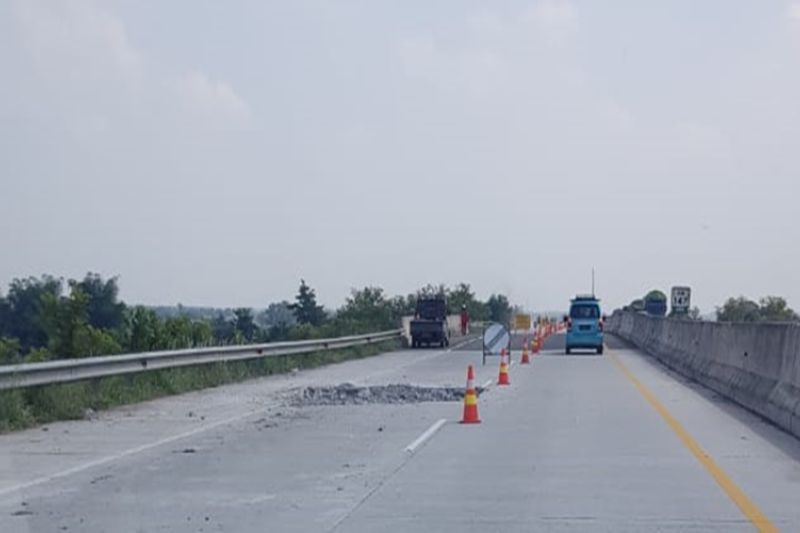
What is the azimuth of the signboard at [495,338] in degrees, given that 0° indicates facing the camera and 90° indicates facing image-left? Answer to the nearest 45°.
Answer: approximately 0°

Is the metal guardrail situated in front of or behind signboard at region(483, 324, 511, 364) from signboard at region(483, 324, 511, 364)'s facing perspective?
in front

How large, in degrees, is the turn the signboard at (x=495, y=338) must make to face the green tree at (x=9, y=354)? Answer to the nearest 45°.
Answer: approximately 45° to its right

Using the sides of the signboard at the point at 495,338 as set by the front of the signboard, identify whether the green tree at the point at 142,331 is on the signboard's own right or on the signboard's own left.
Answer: on the signboard's own right
